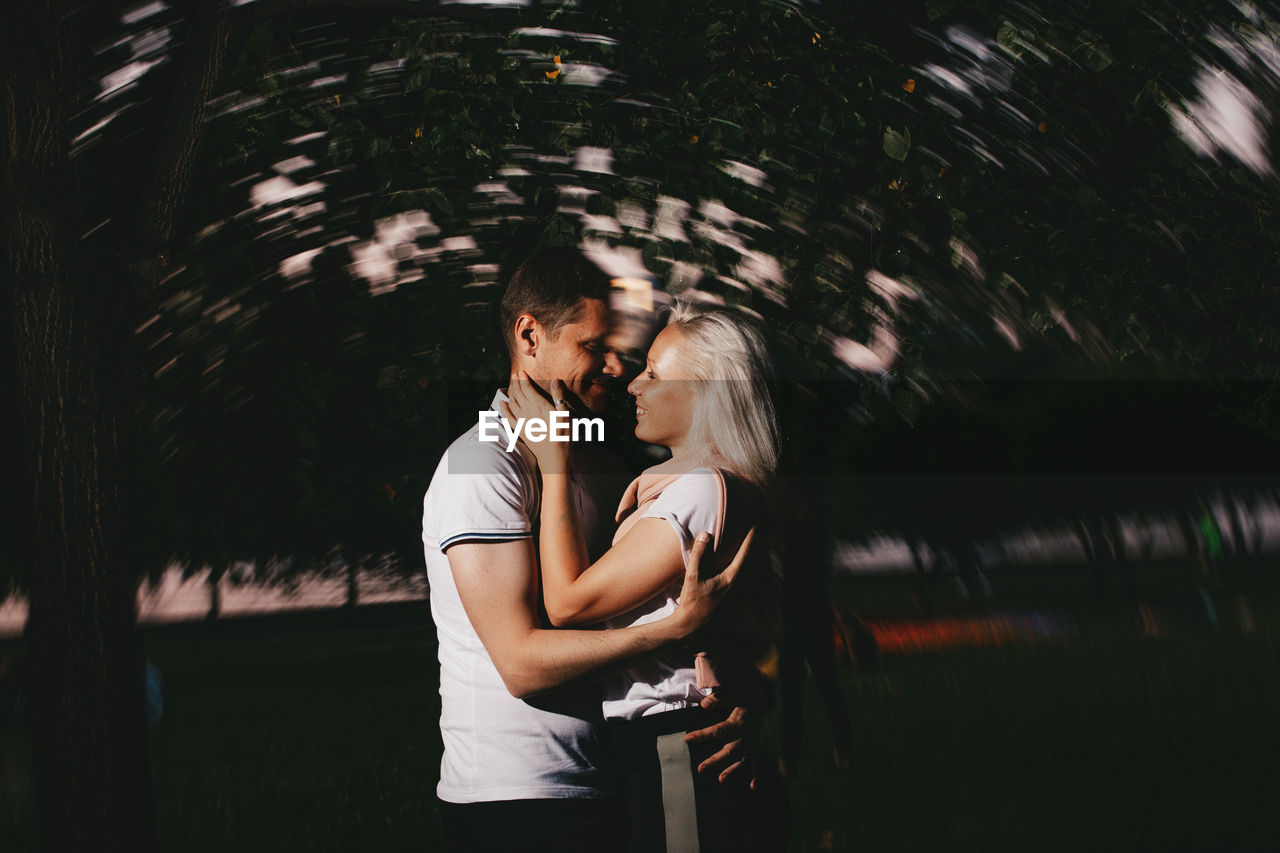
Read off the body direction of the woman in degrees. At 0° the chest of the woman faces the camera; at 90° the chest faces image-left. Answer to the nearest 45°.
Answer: approximately 90°

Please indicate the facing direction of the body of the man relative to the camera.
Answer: to the viewer's right

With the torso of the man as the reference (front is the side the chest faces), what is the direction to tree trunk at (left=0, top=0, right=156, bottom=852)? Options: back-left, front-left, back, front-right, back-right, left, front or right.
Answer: back-left

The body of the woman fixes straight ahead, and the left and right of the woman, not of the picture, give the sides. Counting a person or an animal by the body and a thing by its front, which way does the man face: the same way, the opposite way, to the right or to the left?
the opposite way

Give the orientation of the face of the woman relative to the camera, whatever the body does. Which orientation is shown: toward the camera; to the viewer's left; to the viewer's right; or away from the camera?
to the viewer's left
